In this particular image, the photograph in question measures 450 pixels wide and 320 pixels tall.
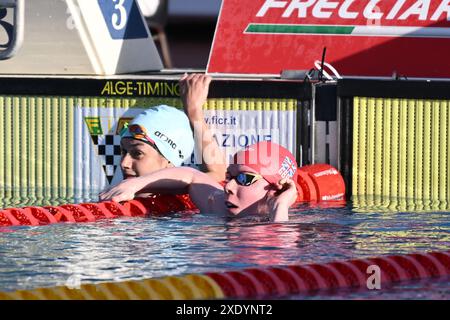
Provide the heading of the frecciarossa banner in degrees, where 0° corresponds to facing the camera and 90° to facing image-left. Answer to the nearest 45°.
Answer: approximately 0°

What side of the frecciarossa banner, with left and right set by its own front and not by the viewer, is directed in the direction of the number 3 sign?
right
